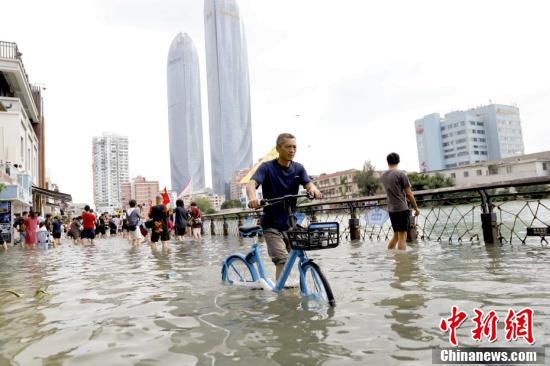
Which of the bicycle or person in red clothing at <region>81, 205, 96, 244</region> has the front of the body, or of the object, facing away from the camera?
the person in red clothing

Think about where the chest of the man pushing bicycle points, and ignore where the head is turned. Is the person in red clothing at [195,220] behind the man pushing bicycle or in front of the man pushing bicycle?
behind

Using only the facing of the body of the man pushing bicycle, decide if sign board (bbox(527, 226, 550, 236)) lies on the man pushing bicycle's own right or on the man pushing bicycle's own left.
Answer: on the man pushing bicycle's own left

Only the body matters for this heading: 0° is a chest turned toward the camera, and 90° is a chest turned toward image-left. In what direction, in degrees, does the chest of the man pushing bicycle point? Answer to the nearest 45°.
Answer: approximately 315°

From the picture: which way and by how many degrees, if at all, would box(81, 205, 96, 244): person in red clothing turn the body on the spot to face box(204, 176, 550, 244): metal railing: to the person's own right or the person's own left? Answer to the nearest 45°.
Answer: approximately 135° to the person's own right

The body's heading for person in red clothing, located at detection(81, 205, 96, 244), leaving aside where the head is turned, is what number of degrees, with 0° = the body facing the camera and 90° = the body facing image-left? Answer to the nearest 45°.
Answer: approximately 180°

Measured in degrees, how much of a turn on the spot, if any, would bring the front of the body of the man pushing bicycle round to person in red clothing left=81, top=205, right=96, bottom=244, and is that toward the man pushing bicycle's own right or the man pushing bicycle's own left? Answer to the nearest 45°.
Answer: approximately 180°

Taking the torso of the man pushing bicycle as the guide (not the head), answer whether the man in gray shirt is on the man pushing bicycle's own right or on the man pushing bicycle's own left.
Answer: on the man pushing bicycle's own left

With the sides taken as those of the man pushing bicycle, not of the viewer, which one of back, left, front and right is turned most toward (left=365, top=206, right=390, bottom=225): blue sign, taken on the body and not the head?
left

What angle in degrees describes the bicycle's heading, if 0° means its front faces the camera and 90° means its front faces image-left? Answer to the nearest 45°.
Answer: approximately 315°
